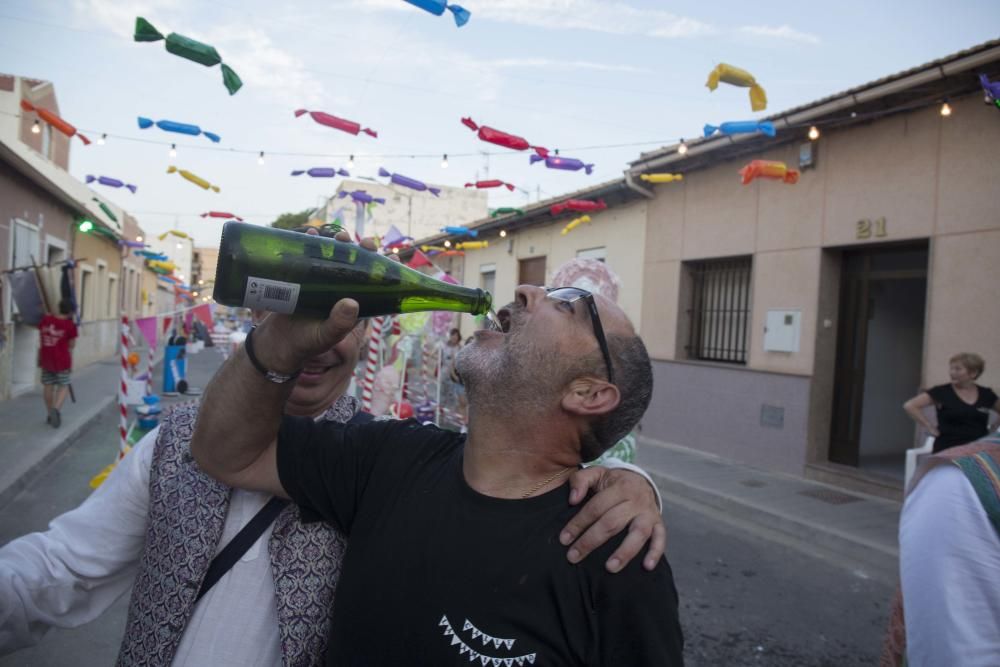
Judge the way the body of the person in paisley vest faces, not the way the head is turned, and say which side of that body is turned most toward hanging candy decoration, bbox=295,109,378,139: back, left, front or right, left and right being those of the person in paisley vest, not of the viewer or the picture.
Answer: back

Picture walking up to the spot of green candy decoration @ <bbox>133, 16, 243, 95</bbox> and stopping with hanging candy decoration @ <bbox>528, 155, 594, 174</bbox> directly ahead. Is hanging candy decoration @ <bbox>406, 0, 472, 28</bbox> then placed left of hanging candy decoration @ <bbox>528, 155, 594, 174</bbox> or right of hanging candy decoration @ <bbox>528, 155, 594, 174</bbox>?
right

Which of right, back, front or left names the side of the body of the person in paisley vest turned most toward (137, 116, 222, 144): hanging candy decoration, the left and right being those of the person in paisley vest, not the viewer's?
back

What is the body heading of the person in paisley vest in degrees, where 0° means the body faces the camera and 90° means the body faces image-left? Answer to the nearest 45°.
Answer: approximately 0°

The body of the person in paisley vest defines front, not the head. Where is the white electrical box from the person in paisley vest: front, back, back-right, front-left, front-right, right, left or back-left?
back-left

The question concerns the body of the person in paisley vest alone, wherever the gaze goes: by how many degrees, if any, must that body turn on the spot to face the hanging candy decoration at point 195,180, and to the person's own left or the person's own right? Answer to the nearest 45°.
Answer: approximately 180°

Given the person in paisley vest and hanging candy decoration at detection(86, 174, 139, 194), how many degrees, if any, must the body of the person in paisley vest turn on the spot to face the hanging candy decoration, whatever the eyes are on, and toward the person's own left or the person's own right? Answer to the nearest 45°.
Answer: approximately 180°
